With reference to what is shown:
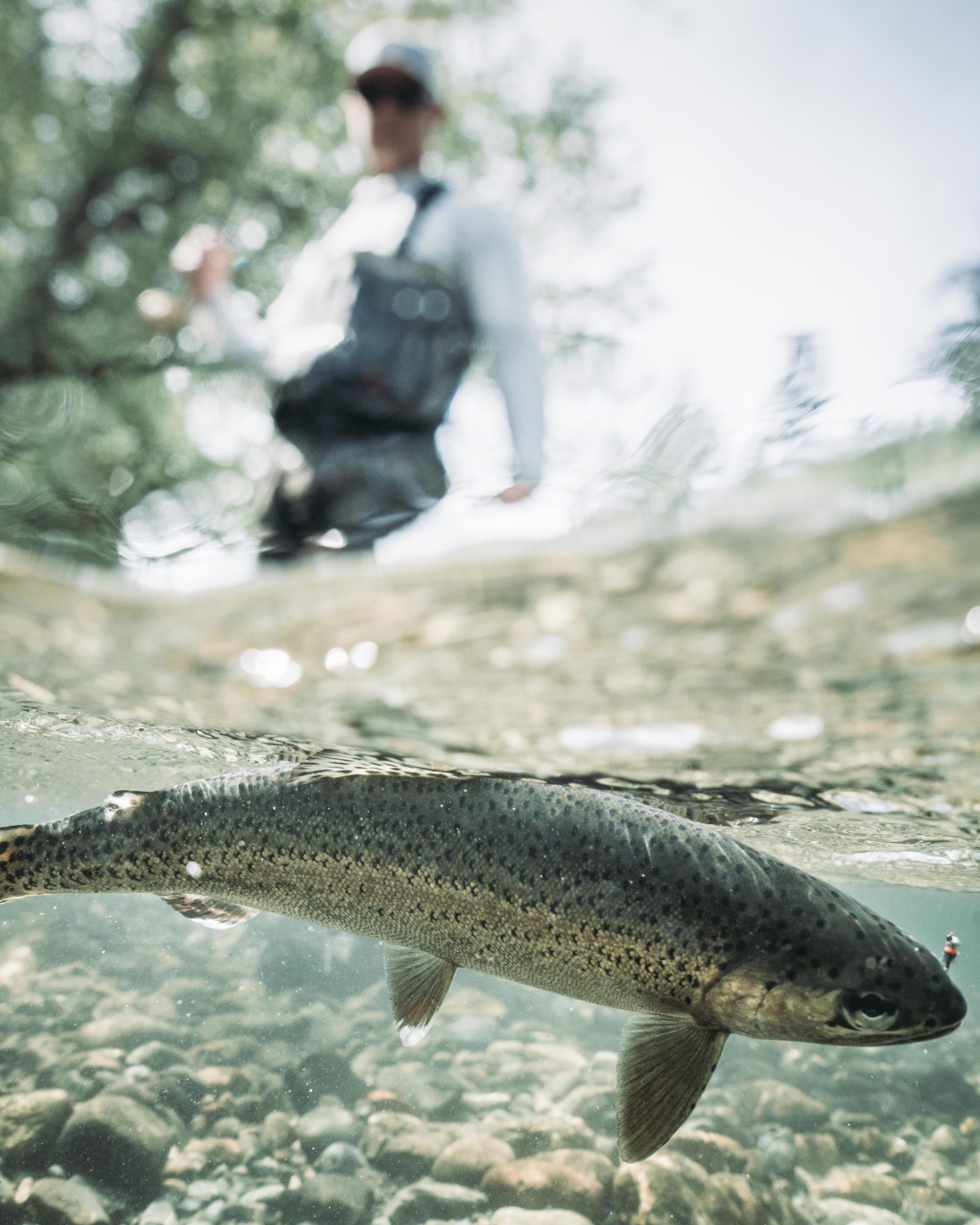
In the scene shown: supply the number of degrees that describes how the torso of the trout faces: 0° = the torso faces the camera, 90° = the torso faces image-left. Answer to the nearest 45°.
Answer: approximately 270°

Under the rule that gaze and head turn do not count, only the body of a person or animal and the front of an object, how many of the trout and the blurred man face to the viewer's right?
1

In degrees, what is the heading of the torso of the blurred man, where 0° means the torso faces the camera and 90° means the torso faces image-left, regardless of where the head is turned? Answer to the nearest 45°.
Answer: approximately 0°

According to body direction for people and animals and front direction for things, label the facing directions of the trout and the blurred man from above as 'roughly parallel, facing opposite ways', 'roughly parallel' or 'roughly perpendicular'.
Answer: roughly perpendicular
